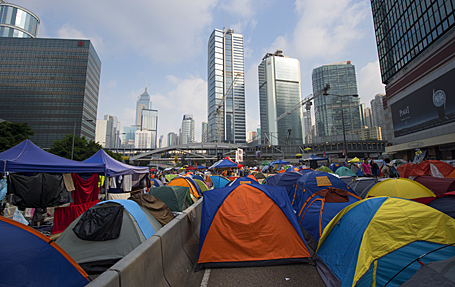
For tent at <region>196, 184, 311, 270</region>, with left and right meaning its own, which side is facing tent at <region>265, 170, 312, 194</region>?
back

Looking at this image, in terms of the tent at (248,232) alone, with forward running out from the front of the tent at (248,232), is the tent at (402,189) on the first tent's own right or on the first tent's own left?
on the first tent's own left

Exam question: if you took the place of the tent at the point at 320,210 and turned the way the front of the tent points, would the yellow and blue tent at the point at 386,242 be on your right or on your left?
on your left

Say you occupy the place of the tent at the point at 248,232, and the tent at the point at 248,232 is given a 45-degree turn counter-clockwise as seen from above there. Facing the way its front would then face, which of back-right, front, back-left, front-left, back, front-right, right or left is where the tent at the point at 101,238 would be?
back-right

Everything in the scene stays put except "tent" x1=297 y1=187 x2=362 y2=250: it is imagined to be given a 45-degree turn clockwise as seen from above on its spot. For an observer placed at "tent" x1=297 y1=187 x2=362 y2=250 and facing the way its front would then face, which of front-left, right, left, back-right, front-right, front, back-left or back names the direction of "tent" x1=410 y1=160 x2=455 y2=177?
back-right

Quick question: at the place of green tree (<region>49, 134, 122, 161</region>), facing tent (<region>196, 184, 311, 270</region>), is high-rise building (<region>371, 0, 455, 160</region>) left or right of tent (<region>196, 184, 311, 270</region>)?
left

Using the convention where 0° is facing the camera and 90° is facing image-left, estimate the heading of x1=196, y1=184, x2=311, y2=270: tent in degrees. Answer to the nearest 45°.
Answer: approximately 0°

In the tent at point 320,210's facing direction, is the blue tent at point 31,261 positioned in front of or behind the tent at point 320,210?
in front

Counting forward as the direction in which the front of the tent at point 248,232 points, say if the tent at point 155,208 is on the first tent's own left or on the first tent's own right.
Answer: on the first tent's own right

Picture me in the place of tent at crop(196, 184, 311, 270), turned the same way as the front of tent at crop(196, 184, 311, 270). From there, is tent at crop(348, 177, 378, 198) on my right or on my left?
on my left

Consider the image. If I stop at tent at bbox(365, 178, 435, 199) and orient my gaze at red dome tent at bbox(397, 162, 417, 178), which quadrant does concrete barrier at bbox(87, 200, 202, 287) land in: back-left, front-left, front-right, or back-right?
back-left

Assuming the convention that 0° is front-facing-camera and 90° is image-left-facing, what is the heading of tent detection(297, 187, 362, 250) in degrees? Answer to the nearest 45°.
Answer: approximately 45°

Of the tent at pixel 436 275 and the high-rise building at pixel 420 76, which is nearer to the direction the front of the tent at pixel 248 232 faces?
the tent
